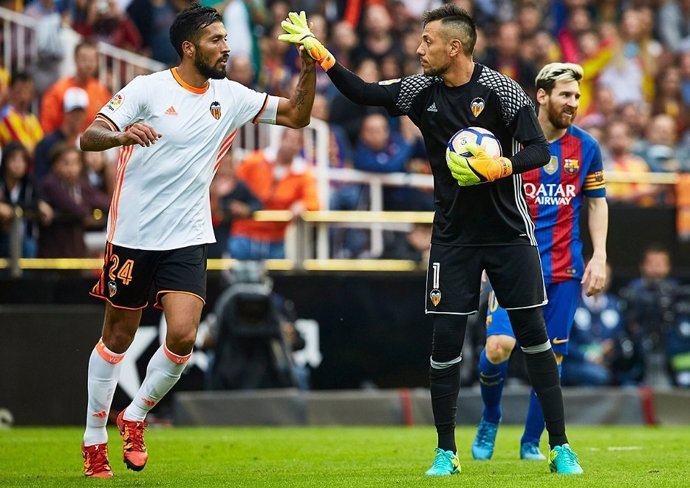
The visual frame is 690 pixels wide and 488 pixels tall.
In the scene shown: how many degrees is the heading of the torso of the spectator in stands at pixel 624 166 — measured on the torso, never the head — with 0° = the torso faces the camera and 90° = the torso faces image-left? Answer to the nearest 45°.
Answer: approximately 0°

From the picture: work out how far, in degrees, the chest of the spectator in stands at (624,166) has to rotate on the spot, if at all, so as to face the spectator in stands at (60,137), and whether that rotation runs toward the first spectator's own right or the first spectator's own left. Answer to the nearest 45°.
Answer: approximately 45° to the first spectator's own right

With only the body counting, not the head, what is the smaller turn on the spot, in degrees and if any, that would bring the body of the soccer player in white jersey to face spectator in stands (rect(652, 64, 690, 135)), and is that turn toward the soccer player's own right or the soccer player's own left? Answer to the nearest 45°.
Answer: approximately 90° to the soccer player's own left

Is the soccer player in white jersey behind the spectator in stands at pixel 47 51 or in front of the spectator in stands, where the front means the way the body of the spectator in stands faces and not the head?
in front

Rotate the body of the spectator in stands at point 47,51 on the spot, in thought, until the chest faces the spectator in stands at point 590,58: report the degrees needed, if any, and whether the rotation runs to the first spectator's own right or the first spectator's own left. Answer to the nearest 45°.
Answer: approximately 90° to the first spectator's own left
